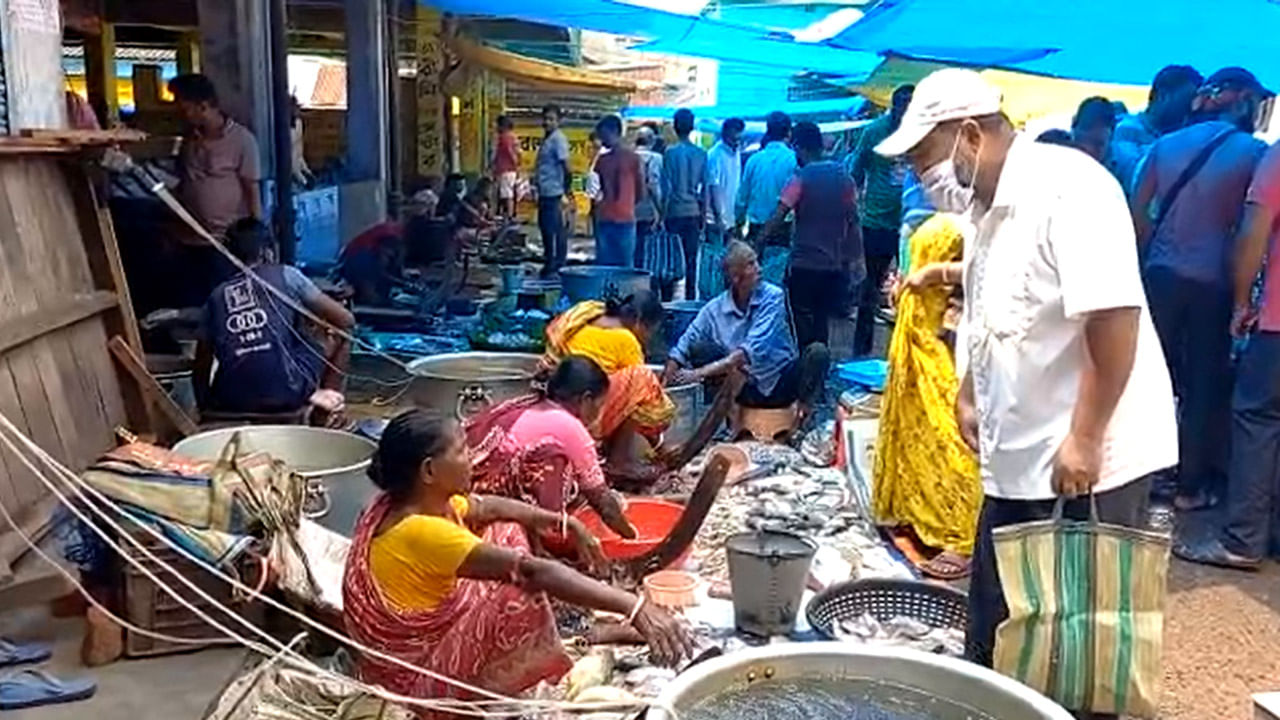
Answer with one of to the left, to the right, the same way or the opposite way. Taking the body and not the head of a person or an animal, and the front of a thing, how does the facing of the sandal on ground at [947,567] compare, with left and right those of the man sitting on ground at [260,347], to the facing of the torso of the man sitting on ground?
to the left

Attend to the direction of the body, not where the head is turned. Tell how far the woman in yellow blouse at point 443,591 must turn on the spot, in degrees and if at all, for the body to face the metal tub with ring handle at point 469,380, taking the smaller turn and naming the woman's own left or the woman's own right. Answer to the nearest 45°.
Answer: approximately 90° to the woman's own left

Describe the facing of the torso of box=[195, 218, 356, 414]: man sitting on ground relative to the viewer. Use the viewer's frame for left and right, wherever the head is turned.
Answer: facing away from the viewer and to the right of the viewer

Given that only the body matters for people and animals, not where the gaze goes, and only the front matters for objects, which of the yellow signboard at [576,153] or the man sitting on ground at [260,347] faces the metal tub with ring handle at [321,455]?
the yellow signboard

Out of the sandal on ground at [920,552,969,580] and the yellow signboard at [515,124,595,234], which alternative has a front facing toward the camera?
the yellow signboard

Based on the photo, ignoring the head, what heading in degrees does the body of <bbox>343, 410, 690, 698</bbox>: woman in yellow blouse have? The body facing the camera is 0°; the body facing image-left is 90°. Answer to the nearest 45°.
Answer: approximately 270°

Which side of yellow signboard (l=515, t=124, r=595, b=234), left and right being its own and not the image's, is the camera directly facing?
front

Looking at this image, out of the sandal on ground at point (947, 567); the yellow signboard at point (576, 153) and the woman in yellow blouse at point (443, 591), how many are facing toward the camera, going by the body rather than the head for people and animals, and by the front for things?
1

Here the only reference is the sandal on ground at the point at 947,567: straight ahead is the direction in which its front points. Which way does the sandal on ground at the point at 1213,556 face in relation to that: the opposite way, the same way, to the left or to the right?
the same way

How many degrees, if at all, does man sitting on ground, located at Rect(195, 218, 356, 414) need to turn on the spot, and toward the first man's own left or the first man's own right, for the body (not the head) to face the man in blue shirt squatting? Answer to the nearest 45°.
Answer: approximately 45° to the first man's own right

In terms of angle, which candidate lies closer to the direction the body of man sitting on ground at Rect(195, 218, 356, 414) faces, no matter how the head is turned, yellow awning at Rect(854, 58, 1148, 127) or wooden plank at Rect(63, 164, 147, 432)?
the yellow awning

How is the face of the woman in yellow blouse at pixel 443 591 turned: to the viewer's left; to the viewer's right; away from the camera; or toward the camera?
to the viewer's right
